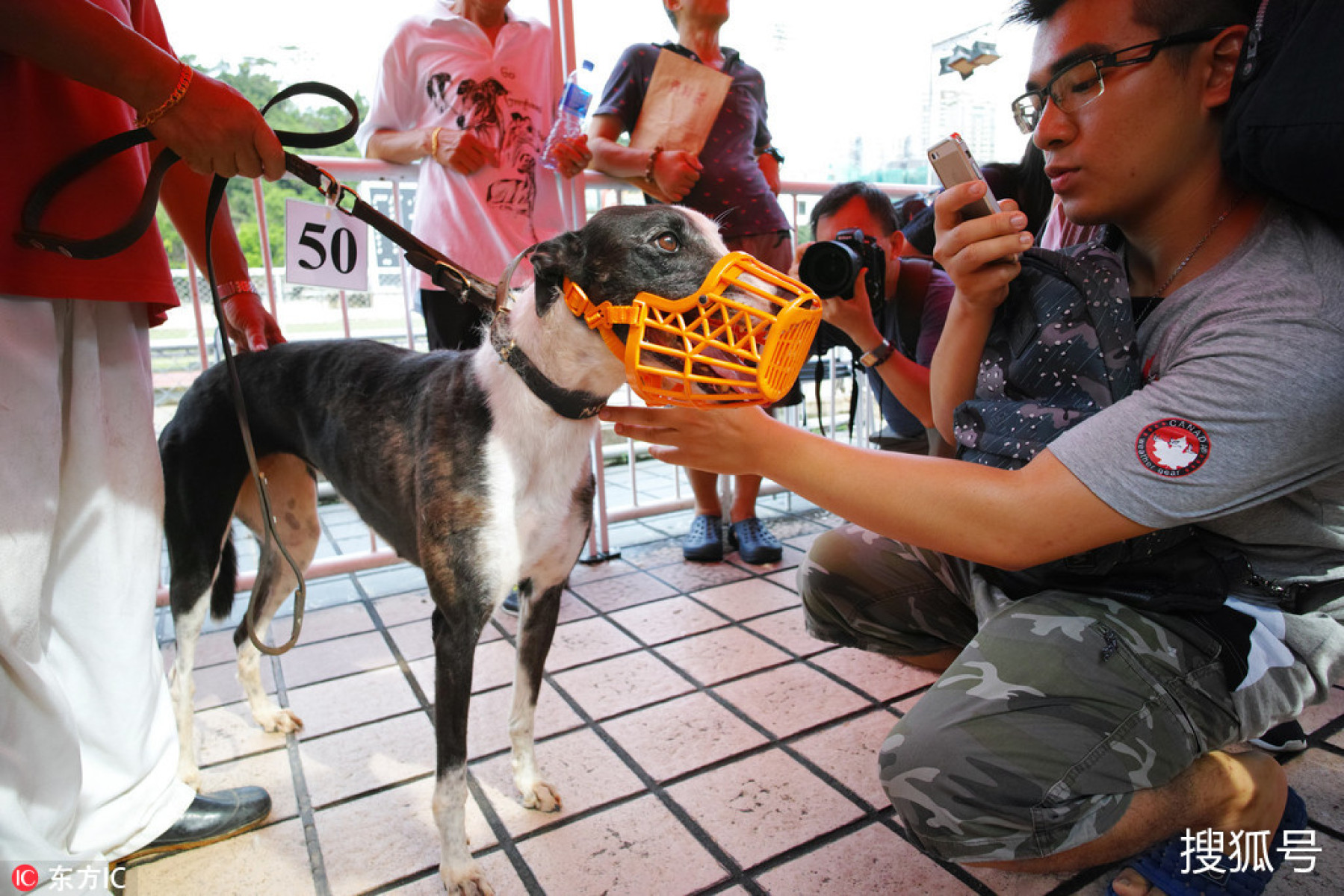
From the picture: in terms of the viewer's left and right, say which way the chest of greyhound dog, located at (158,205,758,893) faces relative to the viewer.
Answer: facing the viewer and to the right of the viewer

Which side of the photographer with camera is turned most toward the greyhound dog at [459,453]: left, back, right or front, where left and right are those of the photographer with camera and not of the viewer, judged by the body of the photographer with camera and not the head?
front

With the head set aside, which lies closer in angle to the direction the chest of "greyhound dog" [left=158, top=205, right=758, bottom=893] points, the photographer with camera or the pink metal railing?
the photographer with camera

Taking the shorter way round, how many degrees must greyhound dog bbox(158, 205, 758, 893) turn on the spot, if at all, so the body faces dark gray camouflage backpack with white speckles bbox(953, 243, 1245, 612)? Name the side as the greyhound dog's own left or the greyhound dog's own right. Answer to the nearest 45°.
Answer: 0° — it already faces it

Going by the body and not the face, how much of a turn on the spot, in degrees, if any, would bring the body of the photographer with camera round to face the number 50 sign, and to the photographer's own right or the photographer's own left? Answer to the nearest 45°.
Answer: approximately 45° to the photographer's own right

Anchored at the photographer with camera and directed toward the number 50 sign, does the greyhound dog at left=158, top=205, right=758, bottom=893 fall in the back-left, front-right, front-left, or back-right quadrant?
front-left

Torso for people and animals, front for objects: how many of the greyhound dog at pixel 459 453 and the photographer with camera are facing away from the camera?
0

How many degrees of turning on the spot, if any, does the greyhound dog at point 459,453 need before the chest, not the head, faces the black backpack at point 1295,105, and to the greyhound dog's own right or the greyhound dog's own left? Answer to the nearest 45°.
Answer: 0° — it already faces it

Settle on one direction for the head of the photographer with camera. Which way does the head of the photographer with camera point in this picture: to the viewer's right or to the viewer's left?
to the viewer's left

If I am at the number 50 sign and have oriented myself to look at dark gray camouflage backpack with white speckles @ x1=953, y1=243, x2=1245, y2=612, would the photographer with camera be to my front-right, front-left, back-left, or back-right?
front-left

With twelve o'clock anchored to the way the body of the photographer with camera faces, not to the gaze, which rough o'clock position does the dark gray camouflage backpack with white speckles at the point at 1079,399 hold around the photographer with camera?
The dark gray camouflage backpack with white speckles is roughly at 10 o'clock from the photographer with camera.

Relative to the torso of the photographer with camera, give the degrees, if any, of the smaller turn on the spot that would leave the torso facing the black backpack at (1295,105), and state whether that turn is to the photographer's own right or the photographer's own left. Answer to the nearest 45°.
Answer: approximately 45° to the photographer's own left

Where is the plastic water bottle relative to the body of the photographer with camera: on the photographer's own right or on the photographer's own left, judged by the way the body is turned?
on the photographer's own right

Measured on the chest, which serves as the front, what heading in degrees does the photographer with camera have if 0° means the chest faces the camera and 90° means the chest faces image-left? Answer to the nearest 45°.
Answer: approximately 45°

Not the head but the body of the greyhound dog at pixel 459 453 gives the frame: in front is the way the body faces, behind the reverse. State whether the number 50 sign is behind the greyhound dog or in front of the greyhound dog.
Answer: behind
